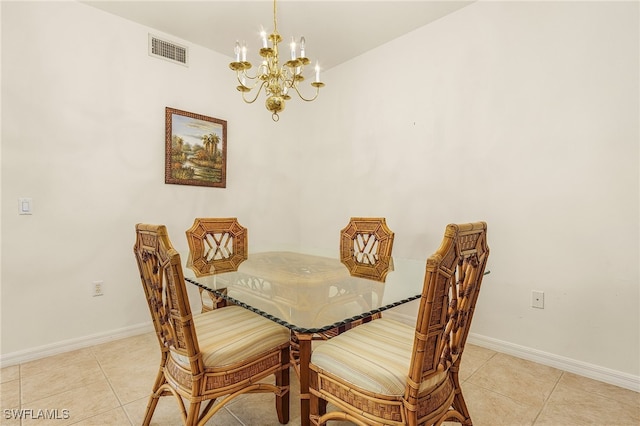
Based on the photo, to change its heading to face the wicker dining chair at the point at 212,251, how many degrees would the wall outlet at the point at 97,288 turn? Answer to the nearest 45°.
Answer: approximately 45° to its left

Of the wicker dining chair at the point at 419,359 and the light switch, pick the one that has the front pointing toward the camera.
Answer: the light switch

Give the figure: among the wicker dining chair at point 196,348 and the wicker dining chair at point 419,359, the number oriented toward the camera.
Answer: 0

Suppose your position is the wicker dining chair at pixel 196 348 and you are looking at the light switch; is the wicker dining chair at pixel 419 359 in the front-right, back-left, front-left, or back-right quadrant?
back-right

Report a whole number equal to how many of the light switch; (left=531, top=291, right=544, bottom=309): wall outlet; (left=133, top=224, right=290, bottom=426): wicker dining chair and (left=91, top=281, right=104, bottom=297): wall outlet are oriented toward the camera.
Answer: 3

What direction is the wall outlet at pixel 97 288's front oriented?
toward the camera

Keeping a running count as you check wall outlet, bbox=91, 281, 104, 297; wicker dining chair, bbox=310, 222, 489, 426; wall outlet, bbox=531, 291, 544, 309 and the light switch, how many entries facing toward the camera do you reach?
3

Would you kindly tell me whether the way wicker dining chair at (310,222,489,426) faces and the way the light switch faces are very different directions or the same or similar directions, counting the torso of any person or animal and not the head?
very different directions

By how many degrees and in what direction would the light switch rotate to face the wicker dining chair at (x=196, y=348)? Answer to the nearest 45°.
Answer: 0° — it already faces it

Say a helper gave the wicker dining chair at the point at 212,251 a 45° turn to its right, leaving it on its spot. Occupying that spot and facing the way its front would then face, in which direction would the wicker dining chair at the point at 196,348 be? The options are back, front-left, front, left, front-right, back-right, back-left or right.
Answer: front

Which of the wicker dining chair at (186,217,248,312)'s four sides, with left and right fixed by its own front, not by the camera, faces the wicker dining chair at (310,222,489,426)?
front

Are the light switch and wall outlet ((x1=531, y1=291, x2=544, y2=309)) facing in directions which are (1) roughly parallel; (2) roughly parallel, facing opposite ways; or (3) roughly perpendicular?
roughly perpendicular

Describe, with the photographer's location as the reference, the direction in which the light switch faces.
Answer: facing the viewer

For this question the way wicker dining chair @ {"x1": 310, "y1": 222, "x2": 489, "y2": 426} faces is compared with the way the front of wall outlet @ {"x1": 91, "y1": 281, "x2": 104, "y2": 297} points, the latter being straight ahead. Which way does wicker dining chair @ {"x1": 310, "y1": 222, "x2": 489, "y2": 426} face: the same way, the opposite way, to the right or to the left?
the opposite way

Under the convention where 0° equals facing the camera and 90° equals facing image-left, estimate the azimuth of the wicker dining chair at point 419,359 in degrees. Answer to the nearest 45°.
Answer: approximately 135°
